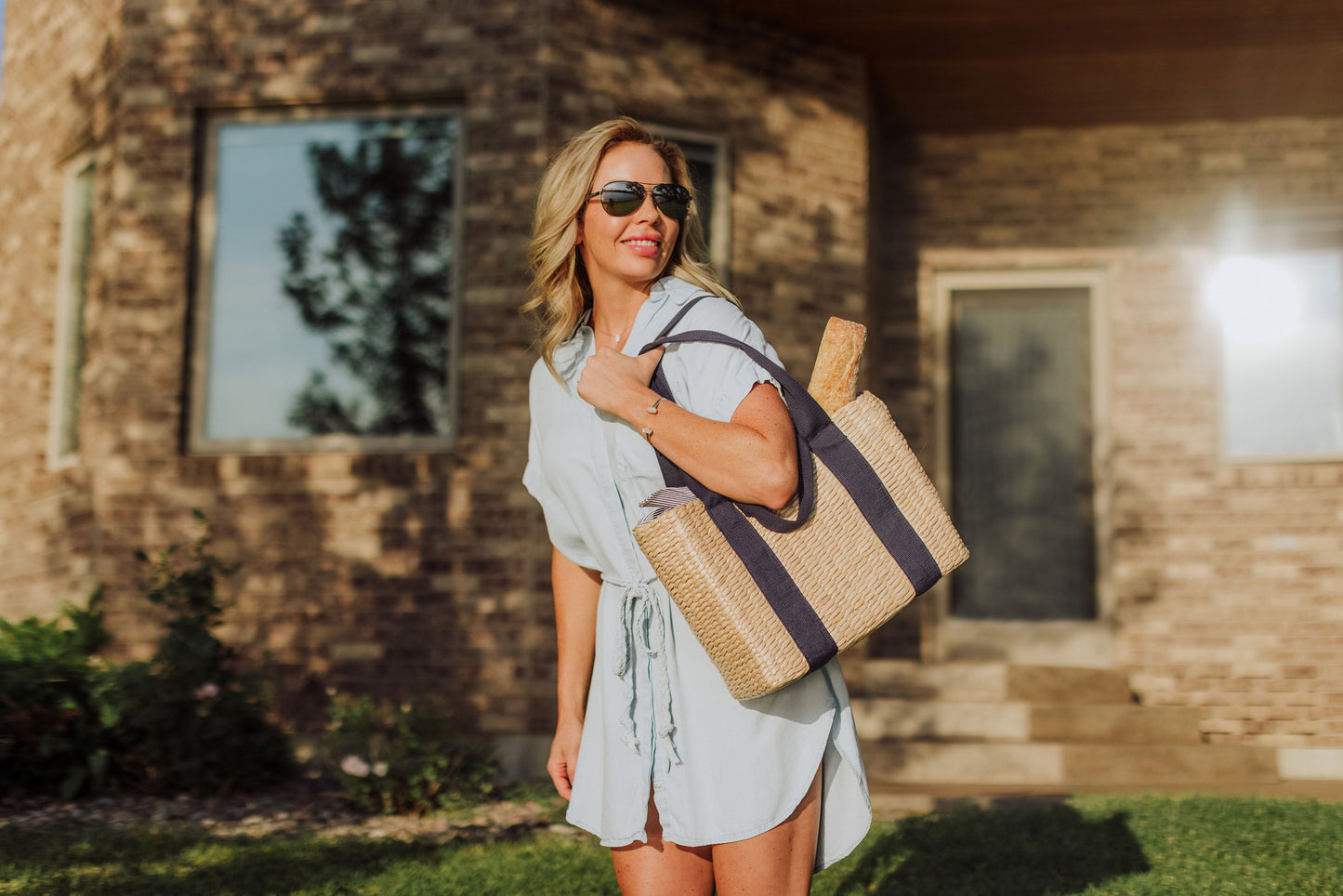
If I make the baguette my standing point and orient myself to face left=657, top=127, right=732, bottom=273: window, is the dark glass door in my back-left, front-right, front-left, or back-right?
front-right

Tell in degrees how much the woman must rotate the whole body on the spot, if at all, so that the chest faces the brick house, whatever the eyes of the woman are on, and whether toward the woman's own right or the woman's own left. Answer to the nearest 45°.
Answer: approximately 135° to the woman's own right

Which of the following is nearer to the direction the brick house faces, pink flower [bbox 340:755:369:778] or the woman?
the woman

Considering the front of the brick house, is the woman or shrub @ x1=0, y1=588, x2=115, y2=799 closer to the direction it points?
the woman

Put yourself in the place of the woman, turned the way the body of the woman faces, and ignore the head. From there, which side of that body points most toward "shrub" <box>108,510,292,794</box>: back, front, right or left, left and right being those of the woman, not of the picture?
right

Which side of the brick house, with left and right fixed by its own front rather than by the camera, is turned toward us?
front

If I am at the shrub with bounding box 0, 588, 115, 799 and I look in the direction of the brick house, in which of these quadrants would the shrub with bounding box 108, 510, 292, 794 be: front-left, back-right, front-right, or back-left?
front-right

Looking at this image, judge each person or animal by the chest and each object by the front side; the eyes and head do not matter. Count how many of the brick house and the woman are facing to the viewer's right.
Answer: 0

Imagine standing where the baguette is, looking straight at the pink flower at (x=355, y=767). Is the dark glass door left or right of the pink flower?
right

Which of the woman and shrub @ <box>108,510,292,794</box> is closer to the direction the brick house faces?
the woman

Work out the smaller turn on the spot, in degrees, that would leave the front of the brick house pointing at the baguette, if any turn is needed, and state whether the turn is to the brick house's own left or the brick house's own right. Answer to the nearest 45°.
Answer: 0° — it already faces it

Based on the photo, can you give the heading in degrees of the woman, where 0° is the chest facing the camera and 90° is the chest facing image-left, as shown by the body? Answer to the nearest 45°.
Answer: approximately 45°
